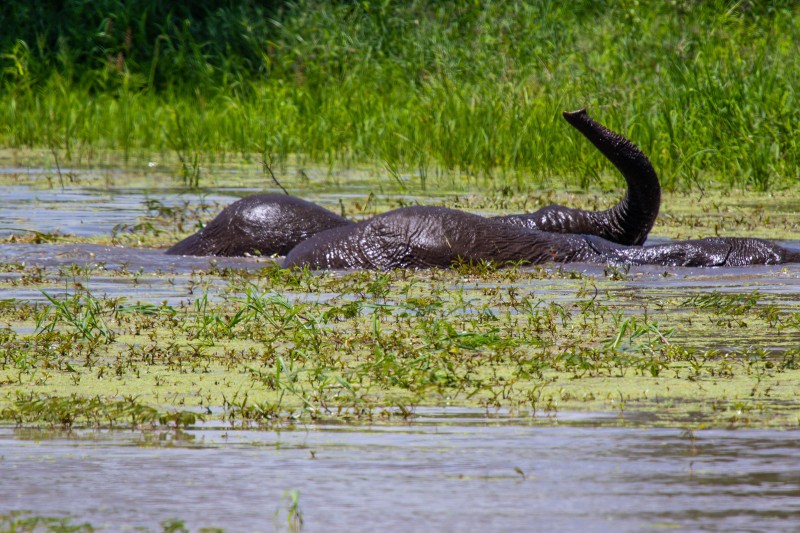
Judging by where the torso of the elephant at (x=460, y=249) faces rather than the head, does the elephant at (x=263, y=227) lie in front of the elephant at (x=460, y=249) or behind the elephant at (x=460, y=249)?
behind

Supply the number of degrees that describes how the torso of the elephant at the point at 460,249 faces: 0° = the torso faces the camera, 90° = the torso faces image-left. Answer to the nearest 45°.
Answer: approximately 270°
